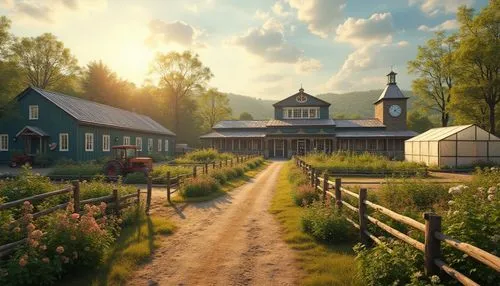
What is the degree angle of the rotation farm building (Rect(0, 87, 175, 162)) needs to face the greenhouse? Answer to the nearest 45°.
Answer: approximately 90° to its left

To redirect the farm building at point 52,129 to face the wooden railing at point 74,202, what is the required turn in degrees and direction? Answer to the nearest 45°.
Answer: approximately 45° to its left

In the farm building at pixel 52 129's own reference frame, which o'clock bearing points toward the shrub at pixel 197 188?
The shrub is roughly at 10 o'clock from the farm building.

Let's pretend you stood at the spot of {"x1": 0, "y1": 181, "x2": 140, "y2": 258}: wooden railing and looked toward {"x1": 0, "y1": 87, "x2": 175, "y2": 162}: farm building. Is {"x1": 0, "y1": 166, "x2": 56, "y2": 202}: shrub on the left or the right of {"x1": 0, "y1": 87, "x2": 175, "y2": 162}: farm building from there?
left
